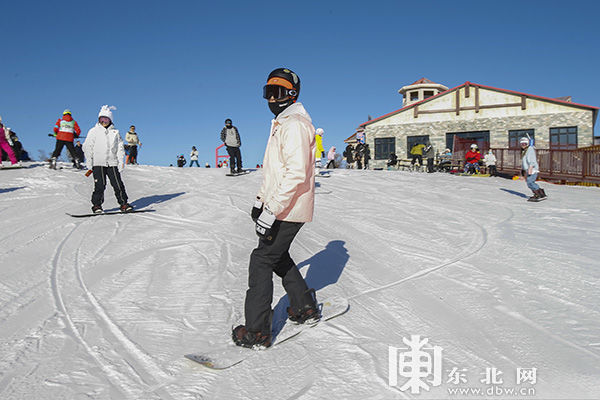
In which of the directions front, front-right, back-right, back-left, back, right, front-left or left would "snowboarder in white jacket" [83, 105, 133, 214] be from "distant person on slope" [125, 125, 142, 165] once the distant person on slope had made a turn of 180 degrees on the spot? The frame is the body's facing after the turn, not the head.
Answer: back

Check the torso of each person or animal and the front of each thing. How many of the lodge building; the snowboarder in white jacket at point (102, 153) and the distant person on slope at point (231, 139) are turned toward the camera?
3

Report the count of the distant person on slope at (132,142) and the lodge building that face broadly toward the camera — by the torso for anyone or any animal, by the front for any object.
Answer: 2

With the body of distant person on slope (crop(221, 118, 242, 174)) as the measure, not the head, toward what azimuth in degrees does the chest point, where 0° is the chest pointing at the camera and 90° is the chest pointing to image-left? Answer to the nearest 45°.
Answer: approximately 0°

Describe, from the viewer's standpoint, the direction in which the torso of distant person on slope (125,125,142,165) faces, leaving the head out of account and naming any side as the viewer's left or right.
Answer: facing the viewer

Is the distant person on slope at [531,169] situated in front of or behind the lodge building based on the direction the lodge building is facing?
in front

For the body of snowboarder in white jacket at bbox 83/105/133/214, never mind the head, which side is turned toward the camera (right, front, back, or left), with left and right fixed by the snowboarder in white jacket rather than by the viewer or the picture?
front

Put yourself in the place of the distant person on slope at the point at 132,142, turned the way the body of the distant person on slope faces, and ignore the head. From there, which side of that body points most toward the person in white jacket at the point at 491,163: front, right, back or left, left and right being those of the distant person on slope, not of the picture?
left

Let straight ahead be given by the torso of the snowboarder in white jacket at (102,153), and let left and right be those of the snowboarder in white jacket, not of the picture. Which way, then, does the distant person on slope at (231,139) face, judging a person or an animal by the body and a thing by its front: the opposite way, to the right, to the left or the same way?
the same way

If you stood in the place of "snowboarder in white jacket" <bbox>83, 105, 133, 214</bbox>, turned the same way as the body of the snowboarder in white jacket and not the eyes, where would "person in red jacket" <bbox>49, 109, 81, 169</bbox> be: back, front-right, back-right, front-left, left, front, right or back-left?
back

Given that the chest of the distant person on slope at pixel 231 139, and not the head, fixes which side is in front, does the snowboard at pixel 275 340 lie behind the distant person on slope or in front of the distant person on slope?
in front

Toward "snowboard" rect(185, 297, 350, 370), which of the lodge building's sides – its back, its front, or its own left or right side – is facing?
front

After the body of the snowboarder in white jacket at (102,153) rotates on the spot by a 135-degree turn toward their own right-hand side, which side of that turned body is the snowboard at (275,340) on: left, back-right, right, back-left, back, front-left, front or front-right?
back-left

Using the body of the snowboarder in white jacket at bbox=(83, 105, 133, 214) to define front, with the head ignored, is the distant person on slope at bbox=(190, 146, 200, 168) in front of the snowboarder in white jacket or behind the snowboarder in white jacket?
behind

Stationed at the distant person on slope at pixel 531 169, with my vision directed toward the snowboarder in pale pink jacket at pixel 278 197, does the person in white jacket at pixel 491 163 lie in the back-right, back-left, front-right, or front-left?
back-right
